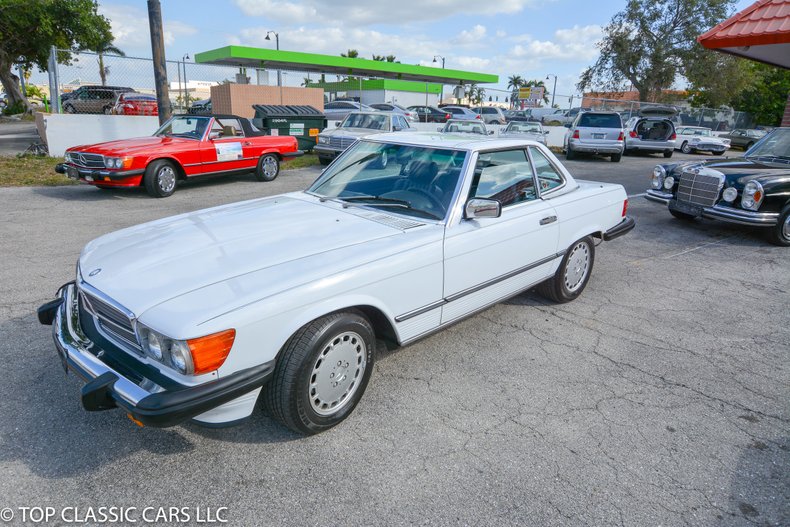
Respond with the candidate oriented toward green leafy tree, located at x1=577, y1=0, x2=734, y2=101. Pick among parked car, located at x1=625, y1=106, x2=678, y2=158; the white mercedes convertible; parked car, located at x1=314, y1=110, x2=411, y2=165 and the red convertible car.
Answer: parked car, located at x1=625, y1=106, x2=678, y2=158

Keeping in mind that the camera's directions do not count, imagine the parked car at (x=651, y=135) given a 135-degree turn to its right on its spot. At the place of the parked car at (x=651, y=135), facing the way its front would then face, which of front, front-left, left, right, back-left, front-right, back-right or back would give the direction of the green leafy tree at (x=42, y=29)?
back-right

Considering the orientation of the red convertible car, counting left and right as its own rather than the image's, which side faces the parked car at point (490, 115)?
back

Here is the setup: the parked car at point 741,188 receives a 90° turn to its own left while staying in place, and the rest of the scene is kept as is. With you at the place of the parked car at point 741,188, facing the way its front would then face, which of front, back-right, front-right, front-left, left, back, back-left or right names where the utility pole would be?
back-right

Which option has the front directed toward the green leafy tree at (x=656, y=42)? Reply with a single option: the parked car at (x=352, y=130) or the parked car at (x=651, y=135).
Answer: the parked car at (x=651, y=135)

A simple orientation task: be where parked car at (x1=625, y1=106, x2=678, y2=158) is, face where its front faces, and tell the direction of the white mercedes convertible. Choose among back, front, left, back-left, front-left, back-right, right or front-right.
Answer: back

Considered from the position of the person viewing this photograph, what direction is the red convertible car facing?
facing the viewer and to the left of the viewer

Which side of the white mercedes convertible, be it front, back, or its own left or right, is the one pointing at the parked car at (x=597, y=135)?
back

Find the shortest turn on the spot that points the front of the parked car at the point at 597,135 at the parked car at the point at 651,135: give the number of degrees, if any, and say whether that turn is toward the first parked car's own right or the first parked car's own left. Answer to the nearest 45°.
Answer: approximately 45° to the first parked car's own right

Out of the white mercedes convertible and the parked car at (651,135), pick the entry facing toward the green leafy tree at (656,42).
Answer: the parked car

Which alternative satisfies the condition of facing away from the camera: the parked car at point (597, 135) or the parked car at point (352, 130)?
the parked car at point (597, 135)

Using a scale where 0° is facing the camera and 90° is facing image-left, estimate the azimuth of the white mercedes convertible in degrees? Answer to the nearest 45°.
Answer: approximately 45°

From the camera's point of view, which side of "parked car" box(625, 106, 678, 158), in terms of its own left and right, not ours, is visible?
back

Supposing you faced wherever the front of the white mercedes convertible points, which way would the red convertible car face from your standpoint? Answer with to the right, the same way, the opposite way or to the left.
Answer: the same way

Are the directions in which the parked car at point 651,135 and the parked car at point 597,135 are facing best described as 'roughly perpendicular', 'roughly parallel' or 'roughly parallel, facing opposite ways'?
roughly parallel

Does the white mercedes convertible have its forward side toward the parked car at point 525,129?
no

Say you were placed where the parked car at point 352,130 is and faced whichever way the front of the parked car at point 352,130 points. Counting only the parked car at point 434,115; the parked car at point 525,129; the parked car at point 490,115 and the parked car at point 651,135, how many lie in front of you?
0

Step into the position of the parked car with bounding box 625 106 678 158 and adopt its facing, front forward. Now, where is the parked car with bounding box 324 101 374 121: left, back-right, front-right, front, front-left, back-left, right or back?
left

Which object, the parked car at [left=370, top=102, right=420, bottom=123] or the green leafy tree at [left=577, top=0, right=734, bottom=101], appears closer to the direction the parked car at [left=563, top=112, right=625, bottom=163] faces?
the green leafy tree

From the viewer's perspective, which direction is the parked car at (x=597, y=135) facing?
away from the camera

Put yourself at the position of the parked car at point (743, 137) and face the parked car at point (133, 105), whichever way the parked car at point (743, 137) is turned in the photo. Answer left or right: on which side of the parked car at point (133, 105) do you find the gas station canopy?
right

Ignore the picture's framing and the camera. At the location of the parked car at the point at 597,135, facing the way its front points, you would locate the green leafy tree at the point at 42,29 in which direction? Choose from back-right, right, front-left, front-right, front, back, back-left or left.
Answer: left
